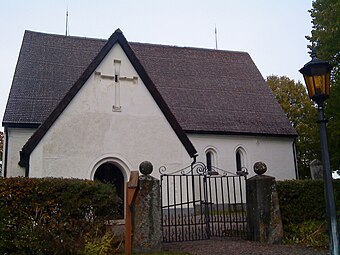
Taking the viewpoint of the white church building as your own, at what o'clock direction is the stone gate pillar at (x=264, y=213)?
The stone gate pillar is roughly at 11 o'clock from the white church building.

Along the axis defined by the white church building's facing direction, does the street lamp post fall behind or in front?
in front

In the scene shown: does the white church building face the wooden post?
yes

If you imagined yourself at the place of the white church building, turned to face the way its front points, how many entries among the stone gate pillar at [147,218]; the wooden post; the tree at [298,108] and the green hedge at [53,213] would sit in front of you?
3

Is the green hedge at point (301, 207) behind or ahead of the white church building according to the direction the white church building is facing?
ahead

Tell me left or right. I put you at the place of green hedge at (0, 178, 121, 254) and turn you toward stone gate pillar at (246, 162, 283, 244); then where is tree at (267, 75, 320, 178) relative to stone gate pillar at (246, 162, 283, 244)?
left

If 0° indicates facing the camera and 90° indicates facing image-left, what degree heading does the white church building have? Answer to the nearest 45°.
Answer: approximately 0°

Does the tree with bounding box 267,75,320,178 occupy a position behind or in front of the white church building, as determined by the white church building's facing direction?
behind

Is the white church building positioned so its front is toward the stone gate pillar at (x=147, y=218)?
yes
